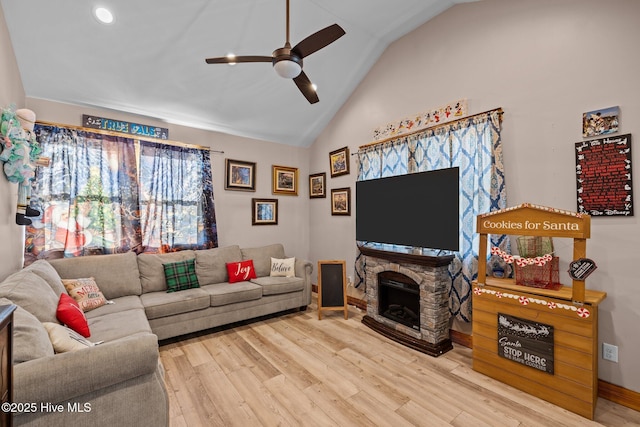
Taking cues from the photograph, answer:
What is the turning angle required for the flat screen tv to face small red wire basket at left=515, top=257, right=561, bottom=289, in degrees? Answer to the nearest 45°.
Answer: approximately 90° to its left

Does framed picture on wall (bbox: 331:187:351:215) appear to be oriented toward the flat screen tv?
no

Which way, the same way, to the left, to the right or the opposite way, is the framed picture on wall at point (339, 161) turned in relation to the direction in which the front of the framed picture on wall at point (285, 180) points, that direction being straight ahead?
to the right

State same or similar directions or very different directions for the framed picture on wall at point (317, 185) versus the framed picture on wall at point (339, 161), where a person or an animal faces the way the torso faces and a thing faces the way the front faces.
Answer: same or similar directions

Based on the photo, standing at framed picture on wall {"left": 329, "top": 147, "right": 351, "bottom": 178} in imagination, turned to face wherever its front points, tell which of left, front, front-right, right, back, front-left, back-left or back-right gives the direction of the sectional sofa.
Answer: front

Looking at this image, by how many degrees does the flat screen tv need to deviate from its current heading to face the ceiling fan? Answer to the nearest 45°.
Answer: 0° — it already faces it

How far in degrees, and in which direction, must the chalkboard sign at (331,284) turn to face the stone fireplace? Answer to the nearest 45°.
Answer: approximately 45° to its left

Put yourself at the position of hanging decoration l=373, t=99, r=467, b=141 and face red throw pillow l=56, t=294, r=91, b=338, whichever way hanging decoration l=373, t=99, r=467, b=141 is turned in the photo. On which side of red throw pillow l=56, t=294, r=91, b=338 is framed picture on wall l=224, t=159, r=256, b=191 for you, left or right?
right

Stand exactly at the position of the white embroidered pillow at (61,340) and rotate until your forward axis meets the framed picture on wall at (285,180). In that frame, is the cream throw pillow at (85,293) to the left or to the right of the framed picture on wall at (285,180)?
left

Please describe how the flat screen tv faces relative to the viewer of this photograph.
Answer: facing the viewer and to the left of the viewer

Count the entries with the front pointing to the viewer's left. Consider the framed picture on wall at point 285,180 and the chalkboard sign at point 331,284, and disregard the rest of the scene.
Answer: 0

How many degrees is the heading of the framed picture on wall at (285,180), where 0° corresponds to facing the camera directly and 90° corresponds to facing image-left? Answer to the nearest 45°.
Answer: approximately 315°

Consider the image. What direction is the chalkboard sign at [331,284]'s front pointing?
toward the camera

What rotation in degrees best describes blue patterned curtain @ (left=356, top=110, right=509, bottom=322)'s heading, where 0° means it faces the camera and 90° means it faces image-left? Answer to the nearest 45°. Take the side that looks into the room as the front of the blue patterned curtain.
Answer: approximately 45°

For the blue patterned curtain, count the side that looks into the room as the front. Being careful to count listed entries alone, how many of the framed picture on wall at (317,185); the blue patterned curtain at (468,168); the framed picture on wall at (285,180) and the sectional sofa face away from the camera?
0

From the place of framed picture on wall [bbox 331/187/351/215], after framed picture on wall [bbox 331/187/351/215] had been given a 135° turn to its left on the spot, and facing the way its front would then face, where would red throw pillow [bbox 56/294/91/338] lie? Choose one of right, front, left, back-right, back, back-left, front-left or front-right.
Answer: back-right

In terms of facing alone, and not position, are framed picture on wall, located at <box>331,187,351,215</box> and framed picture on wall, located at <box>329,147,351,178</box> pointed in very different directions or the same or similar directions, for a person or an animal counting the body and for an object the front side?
same or similar directions

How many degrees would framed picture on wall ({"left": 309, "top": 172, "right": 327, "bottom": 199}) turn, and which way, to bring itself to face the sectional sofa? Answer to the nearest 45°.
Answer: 0° — it already faces it
